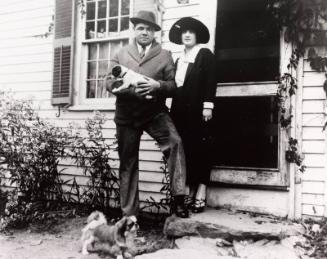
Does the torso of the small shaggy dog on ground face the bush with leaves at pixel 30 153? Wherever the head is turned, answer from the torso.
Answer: no

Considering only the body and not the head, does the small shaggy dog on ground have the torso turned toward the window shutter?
no

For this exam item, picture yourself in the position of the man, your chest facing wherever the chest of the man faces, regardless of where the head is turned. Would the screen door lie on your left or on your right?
on your left

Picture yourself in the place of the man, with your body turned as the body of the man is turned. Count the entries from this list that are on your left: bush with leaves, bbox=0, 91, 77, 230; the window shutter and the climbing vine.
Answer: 1

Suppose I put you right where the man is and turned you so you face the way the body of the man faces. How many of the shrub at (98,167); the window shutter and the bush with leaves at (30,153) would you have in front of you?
0

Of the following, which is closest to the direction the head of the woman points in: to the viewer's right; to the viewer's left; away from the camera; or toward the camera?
toward the camera

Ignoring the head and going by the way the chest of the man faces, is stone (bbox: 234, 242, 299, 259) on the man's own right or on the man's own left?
on the man's own left

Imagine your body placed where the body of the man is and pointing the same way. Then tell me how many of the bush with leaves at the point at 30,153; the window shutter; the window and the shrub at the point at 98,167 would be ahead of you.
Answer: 0

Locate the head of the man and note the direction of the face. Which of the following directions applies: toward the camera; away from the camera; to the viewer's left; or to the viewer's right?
toward the camera

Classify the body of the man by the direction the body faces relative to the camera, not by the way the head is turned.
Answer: toward the camera

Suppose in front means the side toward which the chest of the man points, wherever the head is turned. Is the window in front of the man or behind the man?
behind
